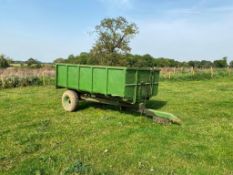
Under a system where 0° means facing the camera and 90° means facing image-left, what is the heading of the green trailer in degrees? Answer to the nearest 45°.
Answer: approximately 315°
